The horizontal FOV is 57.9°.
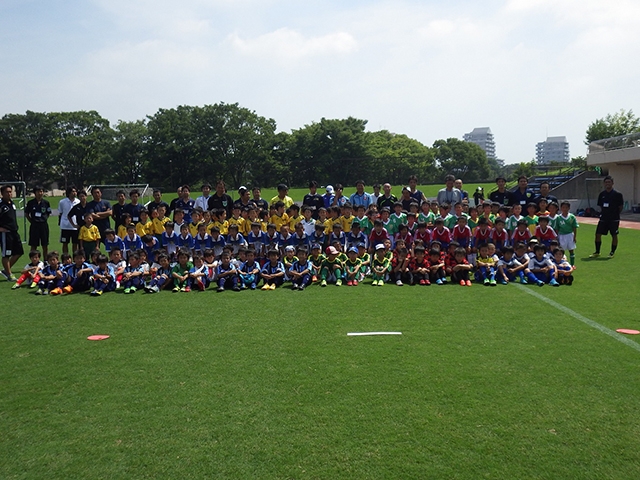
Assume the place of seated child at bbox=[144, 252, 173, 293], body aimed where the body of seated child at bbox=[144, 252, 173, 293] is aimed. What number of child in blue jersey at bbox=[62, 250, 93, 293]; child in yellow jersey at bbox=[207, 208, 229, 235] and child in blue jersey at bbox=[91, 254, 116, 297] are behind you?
1

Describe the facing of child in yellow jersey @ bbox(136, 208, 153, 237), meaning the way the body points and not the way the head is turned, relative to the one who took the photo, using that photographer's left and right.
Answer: facing the viewer

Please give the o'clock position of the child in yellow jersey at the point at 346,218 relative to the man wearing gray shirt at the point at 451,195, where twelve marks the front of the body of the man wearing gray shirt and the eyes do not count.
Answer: The child in yellow jersey is roughly at 2 o'clock from the man wearing gray shirt.

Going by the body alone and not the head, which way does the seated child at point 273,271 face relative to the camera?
toward the camera

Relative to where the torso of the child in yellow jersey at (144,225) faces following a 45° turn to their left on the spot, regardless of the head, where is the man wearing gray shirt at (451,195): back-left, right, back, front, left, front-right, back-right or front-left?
front-left

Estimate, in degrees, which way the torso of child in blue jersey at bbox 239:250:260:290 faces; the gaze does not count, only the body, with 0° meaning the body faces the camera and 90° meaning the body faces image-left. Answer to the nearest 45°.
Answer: approximately 0°

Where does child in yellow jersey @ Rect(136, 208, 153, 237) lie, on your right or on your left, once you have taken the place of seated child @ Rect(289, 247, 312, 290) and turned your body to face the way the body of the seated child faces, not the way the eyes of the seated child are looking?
on your right

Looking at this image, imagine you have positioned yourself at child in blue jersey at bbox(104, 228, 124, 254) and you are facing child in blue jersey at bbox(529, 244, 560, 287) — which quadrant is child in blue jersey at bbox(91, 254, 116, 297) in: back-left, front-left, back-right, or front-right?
front-right

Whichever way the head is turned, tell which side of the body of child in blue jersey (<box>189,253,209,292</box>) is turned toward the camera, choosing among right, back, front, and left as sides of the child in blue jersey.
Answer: front

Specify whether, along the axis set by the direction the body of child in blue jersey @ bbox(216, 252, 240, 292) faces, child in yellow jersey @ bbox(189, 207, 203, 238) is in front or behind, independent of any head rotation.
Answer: behind

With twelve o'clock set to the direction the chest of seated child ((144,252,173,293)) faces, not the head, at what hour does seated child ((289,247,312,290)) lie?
seated child ((289,247,312,290)) is roughly at 8 o'clock from seated child ((144,252,173,293)).

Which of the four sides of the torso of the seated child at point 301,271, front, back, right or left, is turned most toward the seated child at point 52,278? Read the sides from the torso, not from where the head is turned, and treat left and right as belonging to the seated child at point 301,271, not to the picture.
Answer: right

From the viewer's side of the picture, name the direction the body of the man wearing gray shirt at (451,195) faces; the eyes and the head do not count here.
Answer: toward the camera

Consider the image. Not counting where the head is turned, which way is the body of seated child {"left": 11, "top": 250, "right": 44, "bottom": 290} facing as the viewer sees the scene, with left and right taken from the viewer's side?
facing the viewer and to the left of the viewer
